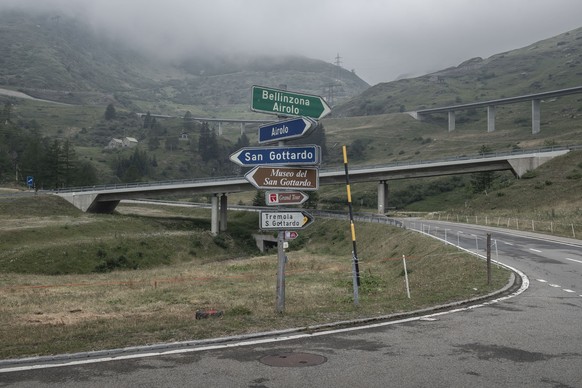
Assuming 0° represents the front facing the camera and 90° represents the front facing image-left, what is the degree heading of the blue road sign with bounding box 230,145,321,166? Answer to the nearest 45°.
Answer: approximately 0°

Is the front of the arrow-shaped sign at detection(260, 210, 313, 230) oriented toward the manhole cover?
yes

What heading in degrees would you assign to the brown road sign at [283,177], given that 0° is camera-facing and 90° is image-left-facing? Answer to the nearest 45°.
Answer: approximately 0°

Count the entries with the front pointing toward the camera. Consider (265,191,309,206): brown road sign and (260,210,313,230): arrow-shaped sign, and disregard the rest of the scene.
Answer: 2
